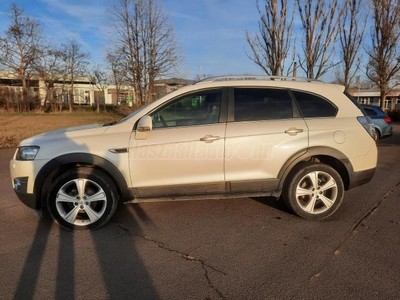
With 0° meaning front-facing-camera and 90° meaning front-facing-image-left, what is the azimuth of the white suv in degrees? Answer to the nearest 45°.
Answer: approximately 90°

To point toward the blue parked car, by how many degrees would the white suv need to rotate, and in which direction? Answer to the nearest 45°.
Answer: approximately 135° to its right
